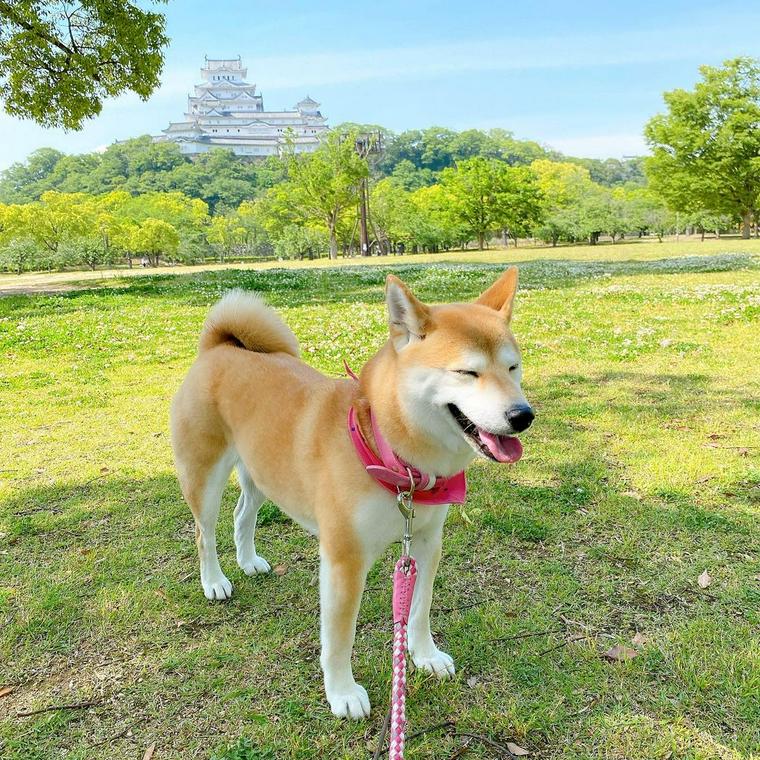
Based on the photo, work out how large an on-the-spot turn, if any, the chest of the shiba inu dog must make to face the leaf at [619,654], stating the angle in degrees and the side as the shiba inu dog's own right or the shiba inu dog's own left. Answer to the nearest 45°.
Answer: approximately 45° to the shiba inu dog's own left

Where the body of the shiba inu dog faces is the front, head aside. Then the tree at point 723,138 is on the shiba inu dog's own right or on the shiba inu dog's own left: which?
on the shiba inu dog's own left

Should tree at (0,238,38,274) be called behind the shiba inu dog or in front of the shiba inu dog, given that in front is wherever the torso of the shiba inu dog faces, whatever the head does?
behind

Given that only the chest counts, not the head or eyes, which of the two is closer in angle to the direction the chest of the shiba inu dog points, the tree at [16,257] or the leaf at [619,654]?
the leaf

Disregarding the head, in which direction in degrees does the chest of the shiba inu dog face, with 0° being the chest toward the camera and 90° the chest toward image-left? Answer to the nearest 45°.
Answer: approximately 315°
